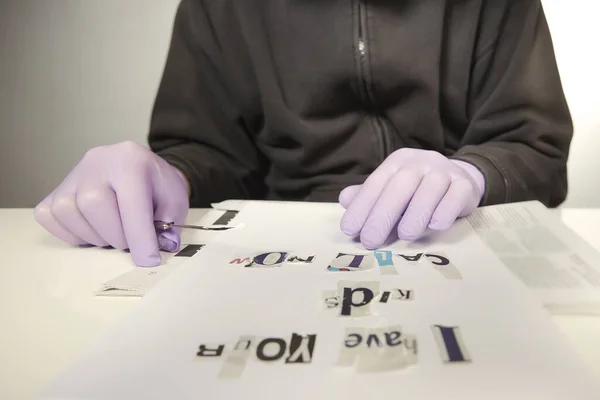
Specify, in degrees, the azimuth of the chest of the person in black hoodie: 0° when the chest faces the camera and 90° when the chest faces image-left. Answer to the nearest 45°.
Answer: approximately 0°
